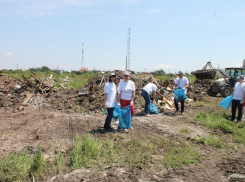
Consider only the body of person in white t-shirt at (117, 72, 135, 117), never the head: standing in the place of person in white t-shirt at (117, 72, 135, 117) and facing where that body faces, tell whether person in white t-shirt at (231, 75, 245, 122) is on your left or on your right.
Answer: on your left

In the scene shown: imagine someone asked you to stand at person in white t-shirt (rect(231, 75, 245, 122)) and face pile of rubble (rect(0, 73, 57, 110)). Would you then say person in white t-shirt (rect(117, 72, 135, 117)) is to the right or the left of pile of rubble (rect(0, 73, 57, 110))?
left

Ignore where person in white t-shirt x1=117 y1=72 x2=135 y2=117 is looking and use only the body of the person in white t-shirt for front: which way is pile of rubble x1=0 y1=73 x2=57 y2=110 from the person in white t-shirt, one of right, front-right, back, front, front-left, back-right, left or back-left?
back-right

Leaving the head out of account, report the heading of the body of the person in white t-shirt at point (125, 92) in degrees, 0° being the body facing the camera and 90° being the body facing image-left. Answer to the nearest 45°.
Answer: approximately 0°

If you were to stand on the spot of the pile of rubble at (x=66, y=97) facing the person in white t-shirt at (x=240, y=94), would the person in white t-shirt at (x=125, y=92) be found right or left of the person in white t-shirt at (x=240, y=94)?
right
